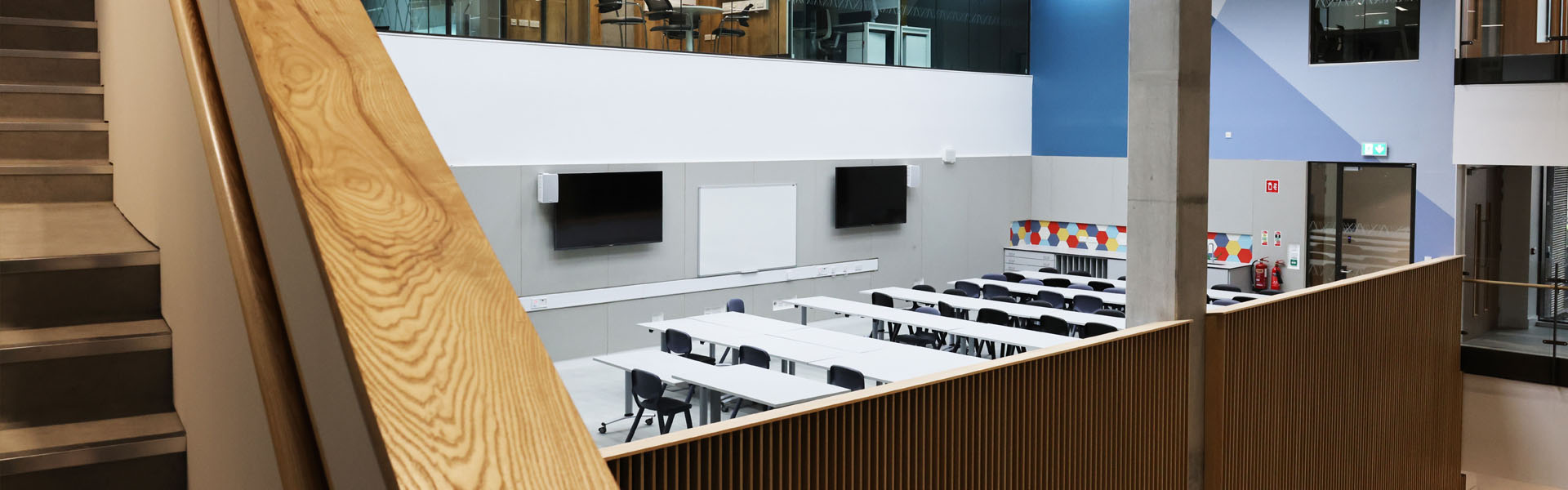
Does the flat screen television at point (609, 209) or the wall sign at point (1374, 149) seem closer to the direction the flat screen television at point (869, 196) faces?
the wall sign

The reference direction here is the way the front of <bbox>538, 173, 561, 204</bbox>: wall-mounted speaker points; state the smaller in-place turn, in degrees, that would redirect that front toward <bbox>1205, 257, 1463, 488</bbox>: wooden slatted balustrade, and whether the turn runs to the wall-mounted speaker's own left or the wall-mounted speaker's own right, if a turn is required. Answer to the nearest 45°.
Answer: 0° — it already faces it

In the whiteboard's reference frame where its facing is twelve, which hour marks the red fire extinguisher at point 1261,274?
The red fire extinguisher is roughly at 10 o'clock from the whiteboard.

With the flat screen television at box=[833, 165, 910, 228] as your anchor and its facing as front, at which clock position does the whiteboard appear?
The whiteboard is roughly at 3 o'clock from the flat screen television.

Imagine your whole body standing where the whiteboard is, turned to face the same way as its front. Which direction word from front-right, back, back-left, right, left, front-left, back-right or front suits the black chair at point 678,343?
front-right

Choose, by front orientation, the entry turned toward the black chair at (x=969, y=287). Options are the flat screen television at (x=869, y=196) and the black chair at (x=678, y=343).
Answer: the flat screen television

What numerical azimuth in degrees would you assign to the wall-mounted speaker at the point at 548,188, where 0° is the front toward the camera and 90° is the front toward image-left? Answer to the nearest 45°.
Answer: approximately 315°

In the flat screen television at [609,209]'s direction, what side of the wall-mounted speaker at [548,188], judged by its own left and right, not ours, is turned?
left

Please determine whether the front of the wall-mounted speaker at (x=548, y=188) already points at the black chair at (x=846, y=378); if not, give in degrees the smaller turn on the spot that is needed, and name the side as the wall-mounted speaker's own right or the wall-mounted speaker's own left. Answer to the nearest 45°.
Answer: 0° — it already faces it

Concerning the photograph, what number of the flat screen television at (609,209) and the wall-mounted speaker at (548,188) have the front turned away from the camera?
0

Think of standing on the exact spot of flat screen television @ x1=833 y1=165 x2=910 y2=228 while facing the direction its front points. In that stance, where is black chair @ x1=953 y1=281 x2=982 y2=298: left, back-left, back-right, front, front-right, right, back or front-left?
front

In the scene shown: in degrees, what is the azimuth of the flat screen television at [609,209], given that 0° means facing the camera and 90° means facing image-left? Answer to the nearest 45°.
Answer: approximately 315°

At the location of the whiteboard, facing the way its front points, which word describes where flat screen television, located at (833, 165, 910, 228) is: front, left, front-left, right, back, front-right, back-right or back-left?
left

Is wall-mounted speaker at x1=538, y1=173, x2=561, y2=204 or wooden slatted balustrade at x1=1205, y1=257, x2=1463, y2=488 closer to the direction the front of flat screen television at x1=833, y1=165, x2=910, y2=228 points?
the wooden slatted balustrade

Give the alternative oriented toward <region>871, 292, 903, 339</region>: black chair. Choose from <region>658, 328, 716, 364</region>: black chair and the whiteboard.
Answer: the whiteboard
